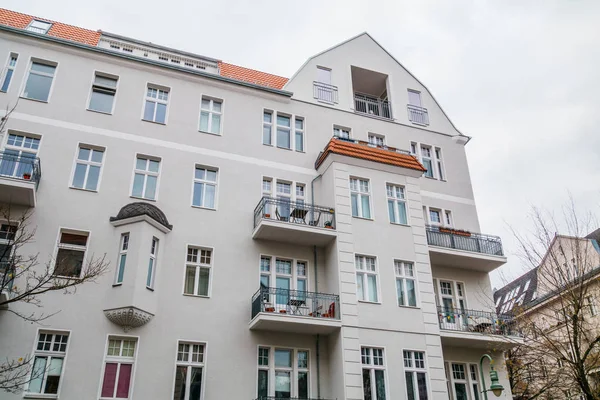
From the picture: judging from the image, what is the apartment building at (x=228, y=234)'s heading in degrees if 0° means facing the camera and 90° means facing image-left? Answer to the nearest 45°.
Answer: approximately 315°

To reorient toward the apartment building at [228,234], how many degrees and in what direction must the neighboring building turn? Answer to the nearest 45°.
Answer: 0° — it already faces it

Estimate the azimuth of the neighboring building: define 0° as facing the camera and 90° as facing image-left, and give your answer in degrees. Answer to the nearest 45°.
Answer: approximately 45°
